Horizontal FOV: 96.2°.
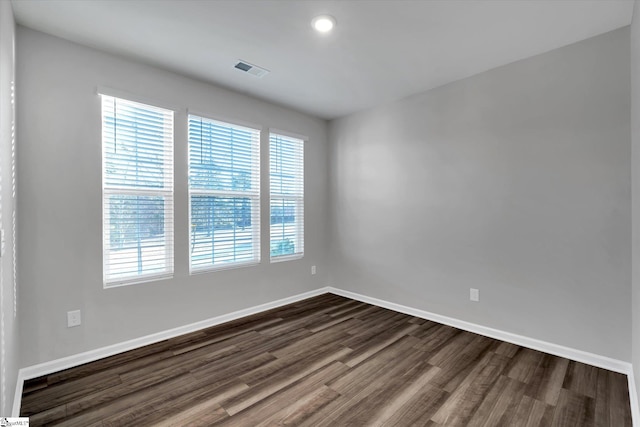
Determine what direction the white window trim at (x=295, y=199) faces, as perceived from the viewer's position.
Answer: facing the viewer and to the right of the viewer

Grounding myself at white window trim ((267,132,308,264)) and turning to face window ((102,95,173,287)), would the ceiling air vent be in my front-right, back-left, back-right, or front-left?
front-left

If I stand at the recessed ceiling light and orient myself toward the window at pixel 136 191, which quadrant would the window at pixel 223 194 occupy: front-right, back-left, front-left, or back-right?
front-right

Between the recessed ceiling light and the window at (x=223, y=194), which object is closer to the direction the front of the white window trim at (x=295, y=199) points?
the recessed ceiling light

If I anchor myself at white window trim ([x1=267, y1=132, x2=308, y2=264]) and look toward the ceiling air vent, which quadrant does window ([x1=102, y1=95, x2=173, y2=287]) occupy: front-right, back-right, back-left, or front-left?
front-right

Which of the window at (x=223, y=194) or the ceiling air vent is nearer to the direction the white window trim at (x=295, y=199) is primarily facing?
the ceiling air vent

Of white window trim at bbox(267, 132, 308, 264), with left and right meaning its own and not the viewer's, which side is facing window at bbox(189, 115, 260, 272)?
right

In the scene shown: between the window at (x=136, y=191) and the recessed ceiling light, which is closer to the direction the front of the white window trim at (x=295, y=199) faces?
the recessed ceiling light

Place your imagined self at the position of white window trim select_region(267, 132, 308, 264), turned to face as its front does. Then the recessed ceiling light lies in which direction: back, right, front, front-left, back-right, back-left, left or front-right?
front-right

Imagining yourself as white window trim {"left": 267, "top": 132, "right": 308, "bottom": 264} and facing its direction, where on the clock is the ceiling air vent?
The ceiling air vent is roughly at 2 o'clock from the white window trim.

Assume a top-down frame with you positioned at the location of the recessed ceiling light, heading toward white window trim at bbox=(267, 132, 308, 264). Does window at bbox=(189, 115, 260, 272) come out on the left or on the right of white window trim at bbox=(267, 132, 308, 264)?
left

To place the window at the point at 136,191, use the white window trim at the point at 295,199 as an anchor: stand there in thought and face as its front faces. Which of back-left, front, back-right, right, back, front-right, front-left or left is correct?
right

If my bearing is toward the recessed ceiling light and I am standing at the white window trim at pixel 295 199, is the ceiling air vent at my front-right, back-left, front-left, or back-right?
front-right
